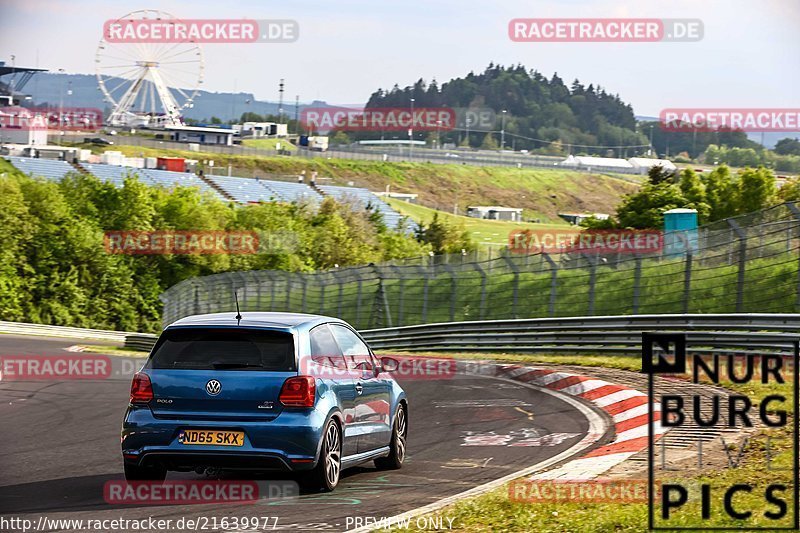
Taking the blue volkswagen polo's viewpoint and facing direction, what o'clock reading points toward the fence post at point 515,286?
The fence post is roughly at 11 o'clock from the blue volkswagen polo.

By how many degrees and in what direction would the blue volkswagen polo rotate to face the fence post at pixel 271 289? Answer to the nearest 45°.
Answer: approximately 45° to its left

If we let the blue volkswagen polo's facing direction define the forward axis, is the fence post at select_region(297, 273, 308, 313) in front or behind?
in front

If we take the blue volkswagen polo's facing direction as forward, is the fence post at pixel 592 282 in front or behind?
in front

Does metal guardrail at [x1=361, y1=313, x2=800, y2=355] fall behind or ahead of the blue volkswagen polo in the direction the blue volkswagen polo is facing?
ahead

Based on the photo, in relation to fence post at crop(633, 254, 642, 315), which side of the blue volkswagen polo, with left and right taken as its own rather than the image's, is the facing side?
front

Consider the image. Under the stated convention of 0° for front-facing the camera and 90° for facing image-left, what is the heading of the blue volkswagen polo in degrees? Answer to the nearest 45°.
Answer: approximately 225°

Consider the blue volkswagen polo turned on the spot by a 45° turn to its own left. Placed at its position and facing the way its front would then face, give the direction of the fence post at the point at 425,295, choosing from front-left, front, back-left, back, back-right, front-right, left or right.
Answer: front

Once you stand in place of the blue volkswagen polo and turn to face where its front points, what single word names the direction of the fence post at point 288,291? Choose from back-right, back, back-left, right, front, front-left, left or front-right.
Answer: front-left

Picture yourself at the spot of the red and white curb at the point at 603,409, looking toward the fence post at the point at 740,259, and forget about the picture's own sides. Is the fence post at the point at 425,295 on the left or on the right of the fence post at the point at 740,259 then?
left

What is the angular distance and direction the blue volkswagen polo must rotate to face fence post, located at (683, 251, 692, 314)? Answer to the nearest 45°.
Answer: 0° — it already faces it

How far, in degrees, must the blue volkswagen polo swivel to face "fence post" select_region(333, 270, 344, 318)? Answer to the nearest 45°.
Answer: approximately 45° to its left
